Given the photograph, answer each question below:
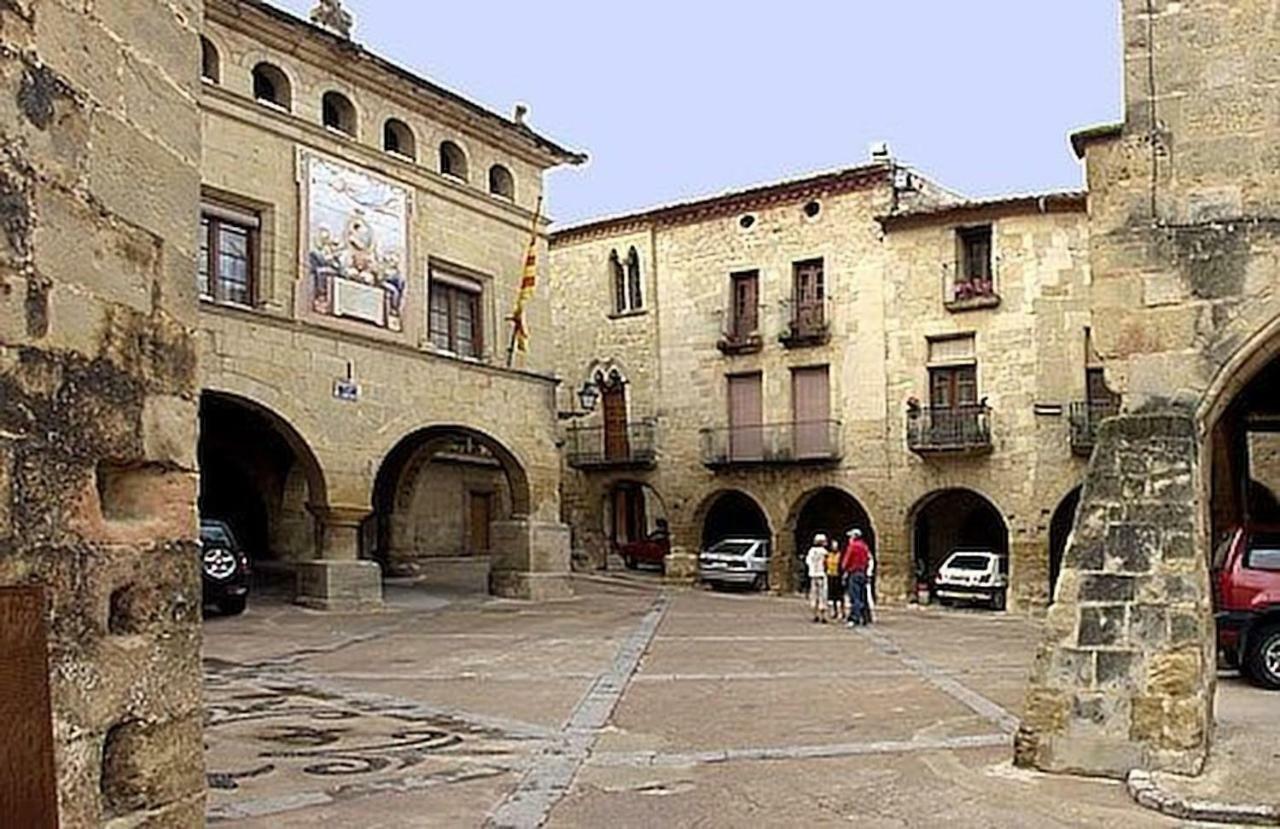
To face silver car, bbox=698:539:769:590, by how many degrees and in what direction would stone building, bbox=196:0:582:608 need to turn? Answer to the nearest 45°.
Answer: approximately 90° to its left

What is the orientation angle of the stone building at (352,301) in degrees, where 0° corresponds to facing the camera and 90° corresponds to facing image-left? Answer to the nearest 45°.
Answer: approximately 315°

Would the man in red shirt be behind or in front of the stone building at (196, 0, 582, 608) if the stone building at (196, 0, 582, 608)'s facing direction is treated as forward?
in front

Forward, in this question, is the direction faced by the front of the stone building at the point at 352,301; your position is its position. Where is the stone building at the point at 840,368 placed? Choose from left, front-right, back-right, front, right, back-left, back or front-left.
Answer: left

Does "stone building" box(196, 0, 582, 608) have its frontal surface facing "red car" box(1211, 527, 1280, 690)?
yes

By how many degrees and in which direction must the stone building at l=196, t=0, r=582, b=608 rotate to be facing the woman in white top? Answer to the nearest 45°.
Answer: approximately 45° to its left

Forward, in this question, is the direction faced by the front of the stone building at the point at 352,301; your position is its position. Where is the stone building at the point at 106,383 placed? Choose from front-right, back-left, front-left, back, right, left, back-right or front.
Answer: front-right

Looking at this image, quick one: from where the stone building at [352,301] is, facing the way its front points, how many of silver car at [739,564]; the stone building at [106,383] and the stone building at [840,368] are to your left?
2

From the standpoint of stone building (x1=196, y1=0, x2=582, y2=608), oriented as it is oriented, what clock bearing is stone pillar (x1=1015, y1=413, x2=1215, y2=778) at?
The stone pillar is roughly at 1 o'clock from the stone building.
